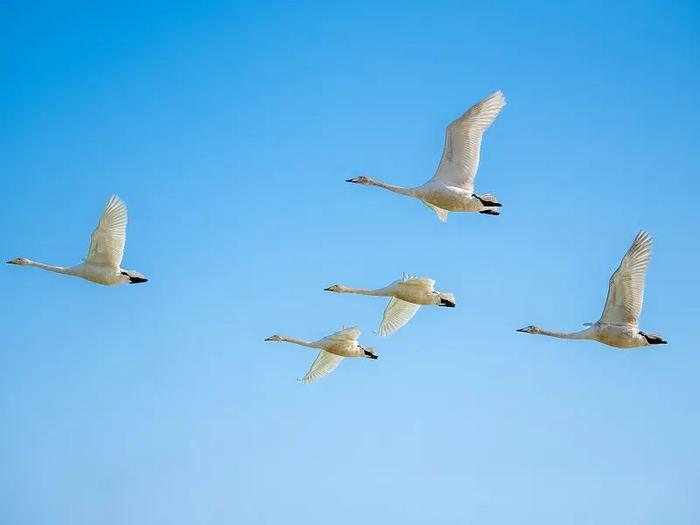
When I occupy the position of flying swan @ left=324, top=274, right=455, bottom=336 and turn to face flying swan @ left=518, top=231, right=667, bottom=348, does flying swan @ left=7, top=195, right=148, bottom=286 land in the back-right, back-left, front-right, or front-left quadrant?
back-right

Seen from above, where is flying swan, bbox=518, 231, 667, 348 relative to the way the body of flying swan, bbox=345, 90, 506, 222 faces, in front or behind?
behind

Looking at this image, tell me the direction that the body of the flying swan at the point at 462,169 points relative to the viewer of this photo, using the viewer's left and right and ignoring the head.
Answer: facing to the left of the viewer

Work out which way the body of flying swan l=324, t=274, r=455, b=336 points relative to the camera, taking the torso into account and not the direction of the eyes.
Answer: to the viewer's left

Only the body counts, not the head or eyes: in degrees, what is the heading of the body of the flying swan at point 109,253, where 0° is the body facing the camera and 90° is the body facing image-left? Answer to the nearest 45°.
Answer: approximately 90°

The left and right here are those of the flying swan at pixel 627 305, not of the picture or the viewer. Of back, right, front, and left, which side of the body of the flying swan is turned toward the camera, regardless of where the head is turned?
left

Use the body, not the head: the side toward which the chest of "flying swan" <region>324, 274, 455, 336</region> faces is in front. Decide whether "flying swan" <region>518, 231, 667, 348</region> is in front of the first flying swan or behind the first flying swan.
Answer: behind
